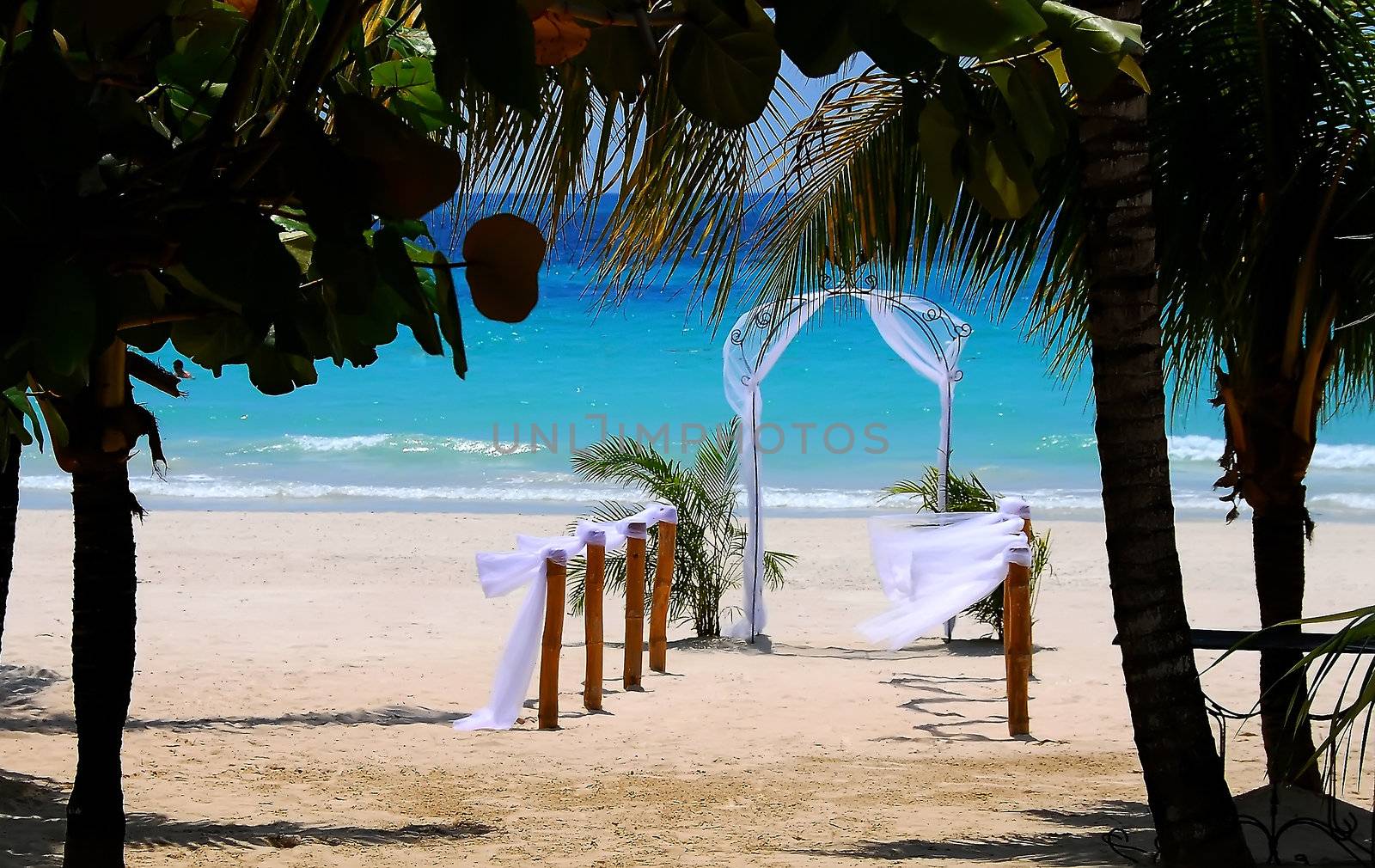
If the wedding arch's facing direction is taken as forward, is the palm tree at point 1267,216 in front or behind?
in front

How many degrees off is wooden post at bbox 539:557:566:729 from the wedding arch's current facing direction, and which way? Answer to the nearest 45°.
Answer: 0° — it already faces it

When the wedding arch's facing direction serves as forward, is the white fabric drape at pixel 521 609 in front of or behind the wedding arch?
in front

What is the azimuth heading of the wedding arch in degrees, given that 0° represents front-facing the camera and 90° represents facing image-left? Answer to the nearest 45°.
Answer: approximately 0°

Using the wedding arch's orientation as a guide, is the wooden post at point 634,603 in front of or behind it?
in front
